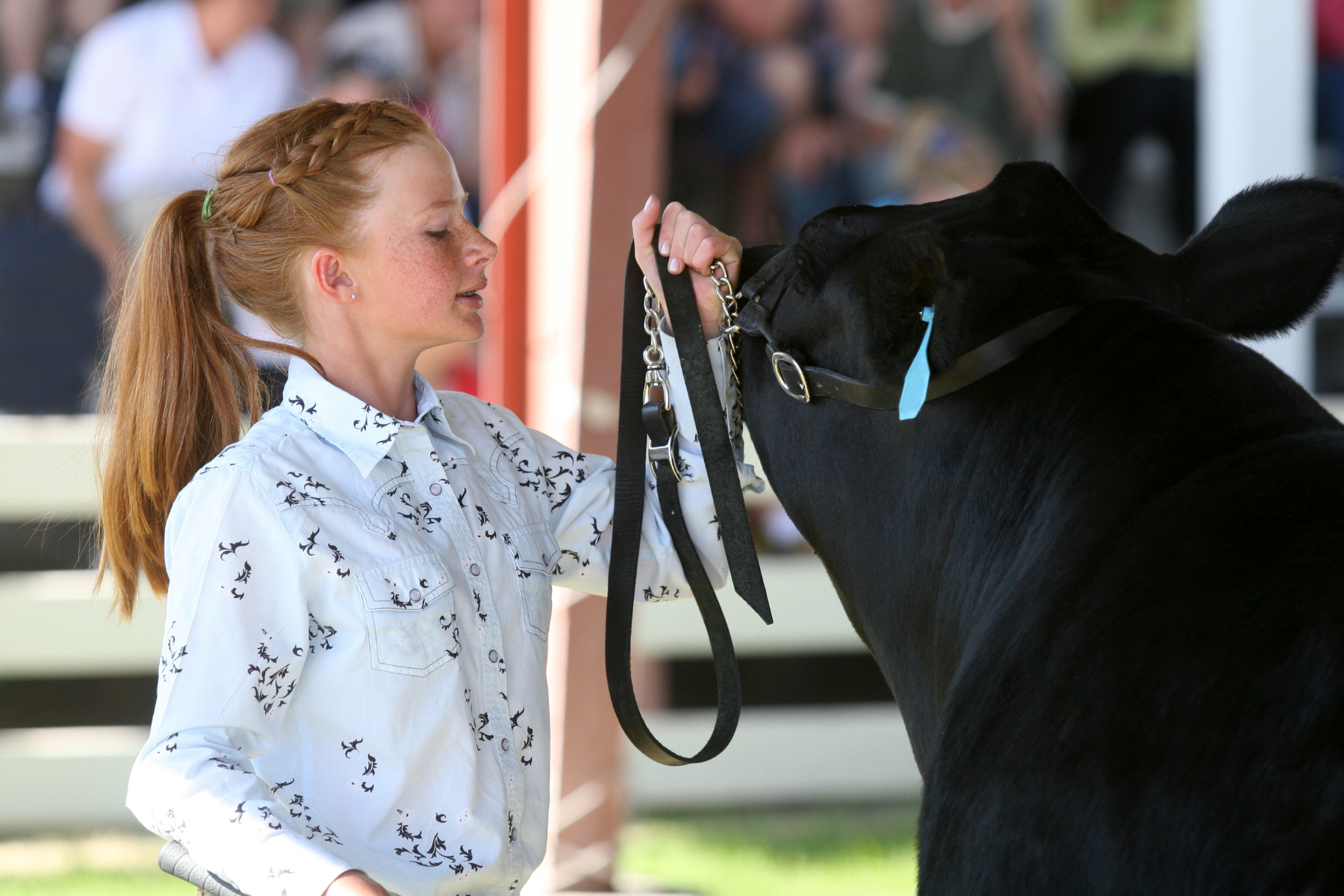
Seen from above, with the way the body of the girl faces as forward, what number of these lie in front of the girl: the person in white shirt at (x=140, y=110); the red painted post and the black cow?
1

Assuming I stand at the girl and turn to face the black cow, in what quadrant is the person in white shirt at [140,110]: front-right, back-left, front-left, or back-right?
back-left

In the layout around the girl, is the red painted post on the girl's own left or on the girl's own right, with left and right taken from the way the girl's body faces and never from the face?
on the girl's own left

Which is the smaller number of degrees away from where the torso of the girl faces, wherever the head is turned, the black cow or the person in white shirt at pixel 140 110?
the black cow

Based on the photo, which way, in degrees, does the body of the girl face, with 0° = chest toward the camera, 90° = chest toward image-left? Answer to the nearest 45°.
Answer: approximately 315°

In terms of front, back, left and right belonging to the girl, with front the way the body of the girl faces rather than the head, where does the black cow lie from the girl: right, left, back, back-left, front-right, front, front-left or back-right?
front

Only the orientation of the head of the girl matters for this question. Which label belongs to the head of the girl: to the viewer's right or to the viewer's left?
to the viewer's right

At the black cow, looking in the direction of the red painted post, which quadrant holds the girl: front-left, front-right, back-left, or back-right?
front-left

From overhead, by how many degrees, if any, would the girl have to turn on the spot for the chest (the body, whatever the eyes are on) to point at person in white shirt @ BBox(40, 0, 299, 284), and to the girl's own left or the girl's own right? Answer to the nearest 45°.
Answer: approximately 135° to the girl's own left
